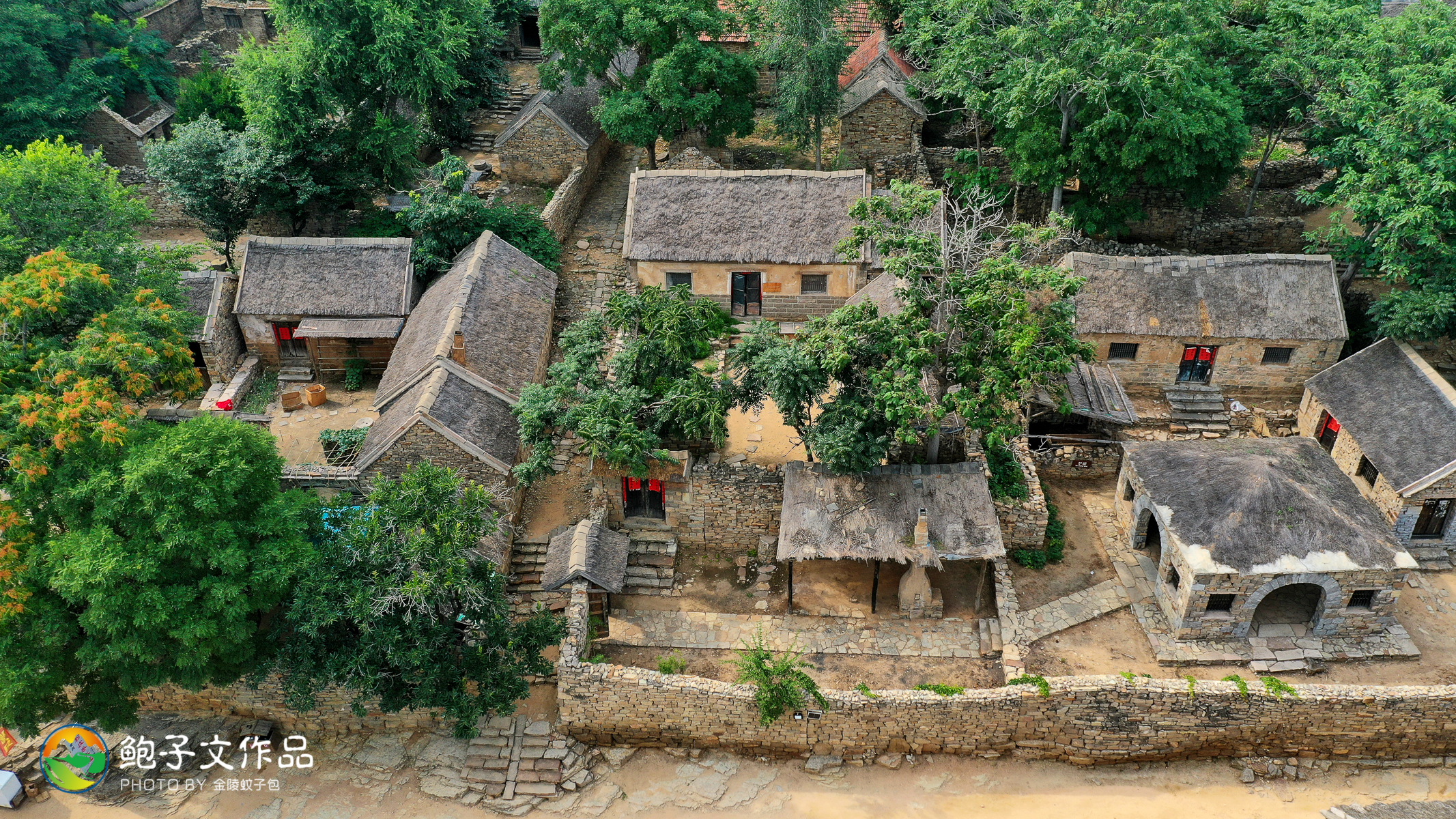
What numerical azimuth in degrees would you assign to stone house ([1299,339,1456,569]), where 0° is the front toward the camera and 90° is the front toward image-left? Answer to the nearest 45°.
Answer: approximately 45°

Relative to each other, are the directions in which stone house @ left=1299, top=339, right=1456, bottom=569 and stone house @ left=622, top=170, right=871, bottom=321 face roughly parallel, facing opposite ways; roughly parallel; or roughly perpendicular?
roughly perpendicular

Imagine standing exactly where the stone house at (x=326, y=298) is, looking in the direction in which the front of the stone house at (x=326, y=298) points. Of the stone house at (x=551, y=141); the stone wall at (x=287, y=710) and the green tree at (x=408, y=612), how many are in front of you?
2

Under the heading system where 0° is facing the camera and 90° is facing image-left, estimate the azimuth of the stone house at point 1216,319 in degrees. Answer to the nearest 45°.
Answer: approximately 0°

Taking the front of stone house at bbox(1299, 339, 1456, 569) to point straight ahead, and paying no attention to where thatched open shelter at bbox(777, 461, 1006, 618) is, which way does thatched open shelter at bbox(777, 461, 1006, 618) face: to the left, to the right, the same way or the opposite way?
to the left

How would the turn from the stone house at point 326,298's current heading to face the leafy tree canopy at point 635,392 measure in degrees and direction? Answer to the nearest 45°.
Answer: approximately 45° to its left

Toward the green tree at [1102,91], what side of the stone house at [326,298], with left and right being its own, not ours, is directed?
left

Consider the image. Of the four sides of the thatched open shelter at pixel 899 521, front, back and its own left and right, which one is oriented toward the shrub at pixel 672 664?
right

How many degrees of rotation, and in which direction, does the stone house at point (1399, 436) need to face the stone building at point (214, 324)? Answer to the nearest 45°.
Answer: approximately 45° to its right

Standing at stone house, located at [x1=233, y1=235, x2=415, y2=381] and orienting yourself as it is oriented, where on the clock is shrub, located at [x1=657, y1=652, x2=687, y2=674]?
The shrub is roughly at 11 o'clock from the stone house.
